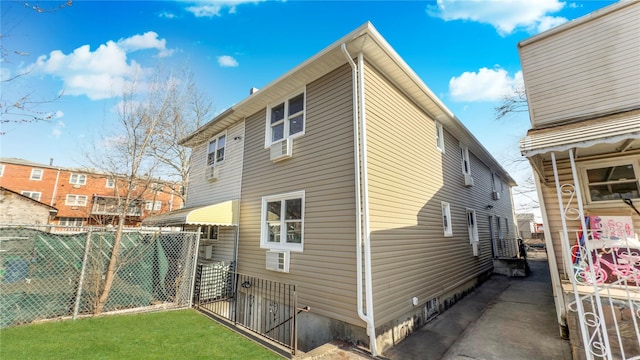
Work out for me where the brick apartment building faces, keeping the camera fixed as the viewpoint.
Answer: facing the viewer and to the right of the viewer

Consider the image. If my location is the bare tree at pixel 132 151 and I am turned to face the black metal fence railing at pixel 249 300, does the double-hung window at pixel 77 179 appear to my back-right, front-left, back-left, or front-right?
back-left

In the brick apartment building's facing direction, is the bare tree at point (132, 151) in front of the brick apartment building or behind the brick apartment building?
in front
